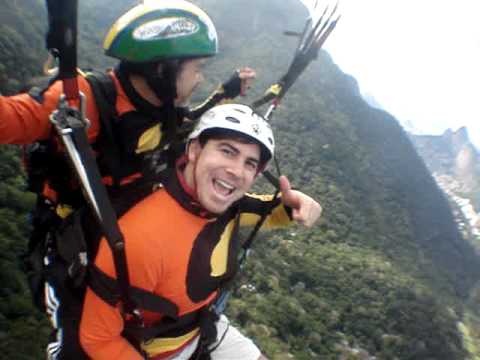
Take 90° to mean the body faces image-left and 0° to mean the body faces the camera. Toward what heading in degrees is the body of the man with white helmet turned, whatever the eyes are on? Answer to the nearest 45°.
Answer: approximately 315°

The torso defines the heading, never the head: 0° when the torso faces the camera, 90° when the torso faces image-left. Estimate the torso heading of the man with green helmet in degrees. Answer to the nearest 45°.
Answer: approximately 315°
